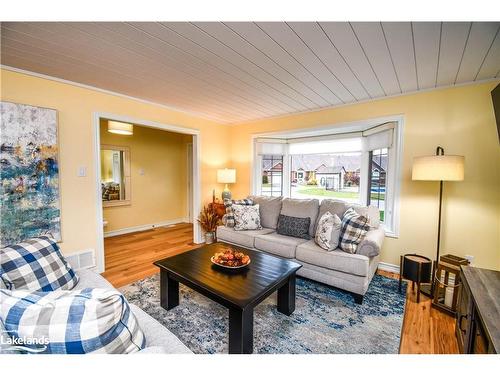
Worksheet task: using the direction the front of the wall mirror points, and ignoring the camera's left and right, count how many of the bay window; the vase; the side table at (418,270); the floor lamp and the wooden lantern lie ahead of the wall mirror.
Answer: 5

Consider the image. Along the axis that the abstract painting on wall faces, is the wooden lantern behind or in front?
in front

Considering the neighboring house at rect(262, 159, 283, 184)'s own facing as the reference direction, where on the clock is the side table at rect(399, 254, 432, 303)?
The side table is roughly at 11 o'clock from the neighboring house.

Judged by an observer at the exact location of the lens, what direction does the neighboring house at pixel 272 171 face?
facing the viewer

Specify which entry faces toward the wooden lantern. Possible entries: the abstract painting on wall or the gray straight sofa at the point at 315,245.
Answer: the abstract painting on wall

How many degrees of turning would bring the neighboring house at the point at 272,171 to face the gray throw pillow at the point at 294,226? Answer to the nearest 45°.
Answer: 0° — it already faces it

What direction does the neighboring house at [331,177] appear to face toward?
toward the camera

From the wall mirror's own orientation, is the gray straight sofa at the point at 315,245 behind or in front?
in front

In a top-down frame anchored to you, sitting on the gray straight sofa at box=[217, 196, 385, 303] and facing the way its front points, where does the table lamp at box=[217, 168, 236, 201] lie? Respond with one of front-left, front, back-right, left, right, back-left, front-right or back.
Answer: right

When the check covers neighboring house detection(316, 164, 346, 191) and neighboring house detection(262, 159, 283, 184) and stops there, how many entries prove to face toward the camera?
2

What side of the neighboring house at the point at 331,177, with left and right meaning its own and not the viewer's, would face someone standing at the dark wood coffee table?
front

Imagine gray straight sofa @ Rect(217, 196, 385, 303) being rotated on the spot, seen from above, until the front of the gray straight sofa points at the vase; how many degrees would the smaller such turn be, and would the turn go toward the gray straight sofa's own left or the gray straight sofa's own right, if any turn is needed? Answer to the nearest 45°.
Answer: approximately 90° to the gray straight sofa's own right

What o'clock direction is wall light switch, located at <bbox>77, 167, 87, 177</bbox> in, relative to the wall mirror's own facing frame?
The wall light switch is roughly at 2 o'clock from the wall mirror.

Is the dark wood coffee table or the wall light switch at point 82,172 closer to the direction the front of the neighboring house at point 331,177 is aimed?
the dark wood coffee table

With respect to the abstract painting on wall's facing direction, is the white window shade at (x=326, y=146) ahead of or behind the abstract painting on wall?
ahead

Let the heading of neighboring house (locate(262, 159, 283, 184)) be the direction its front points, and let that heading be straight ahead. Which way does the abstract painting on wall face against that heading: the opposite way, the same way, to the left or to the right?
to the left

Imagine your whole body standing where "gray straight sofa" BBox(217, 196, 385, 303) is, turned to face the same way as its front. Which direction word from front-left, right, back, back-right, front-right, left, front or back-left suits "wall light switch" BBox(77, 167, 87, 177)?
front-right

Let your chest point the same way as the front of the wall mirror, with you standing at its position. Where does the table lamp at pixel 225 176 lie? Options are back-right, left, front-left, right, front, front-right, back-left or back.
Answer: front

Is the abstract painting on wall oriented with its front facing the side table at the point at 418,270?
yes

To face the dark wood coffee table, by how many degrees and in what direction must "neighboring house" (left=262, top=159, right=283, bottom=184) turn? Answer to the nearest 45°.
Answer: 0° — it already faces it
